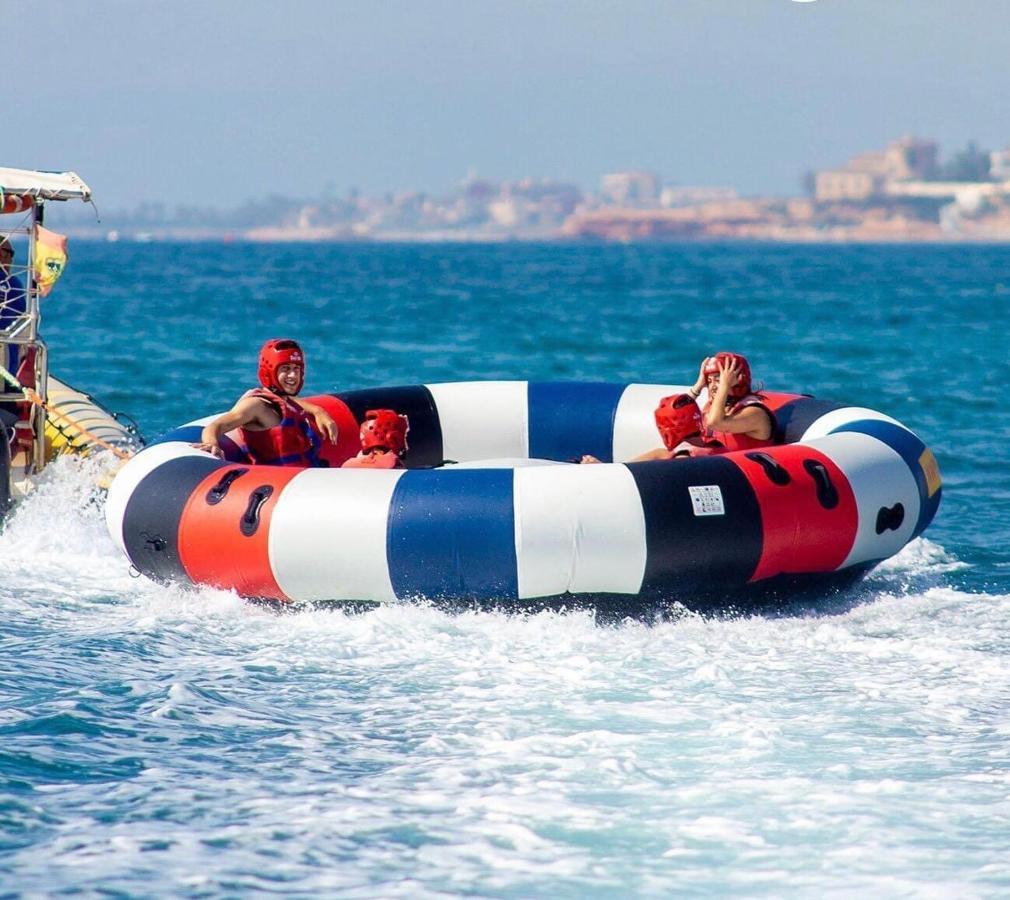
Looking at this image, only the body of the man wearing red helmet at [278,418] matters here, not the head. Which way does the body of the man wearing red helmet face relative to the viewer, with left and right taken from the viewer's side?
facing the viewer and to the right of the viewer

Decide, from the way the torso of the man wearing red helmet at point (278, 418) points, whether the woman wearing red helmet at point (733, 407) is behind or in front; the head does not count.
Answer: in front

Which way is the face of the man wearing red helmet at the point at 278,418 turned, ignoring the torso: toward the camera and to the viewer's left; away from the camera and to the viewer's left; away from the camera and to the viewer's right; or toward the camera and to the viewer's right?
toward the camera and to the viewer's right

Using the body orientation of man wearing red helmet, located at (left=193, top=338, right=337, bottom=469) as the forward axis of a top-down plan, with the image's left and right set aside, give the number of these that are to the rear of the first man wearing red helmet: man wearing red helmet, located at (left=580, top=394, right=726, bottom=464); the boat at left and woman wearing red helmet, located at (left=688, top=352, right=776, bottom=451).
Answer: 1

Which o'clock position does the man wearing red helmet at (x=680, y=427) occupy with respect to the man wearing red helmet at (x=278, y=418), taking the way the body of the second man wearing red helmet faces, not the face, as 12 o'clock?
The man wearing red helmet at (x=680, y=427) is roughly at 11 o'clock from the man wearing red helmet at (x=278, y=418).

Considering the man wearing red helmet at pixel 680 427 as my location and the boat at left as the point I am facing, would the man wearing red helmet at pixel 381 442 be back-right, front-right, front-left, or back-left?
front-left

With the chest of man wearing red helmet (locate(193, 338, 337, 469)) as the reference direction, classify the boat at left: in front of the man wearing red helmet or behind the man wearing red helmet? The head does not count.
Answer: behind
